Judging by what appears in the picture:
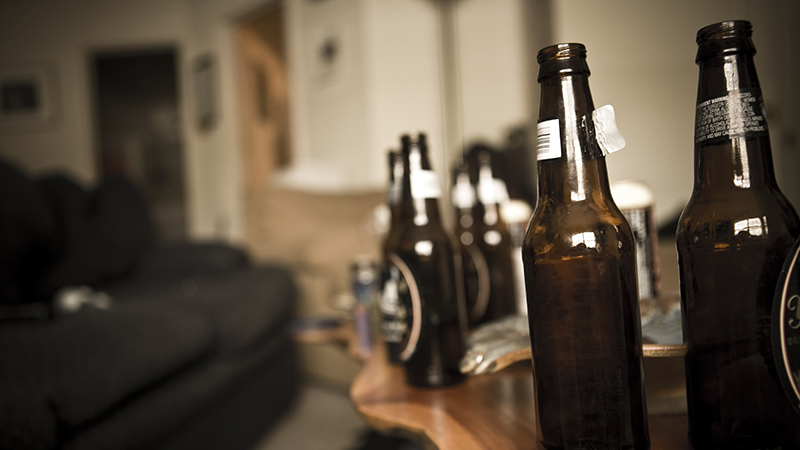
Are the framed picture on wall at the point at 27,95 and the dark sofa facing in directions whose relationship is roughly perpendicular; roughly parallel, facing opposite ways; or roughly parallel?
roughly parallel

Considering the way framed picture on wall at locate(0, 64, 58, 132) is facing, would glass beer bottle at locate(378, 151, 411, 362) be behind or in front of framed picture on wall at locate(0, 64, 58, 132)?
in front

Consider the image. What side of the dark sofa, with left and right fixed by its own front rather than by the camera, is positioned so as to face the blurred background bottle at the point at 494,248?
front

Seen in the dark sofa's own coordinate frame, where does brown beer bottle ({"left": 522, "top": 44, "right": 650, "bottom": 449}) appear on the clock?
The brown beer bottle is roughly at 1 o'clock from the dark sofa.

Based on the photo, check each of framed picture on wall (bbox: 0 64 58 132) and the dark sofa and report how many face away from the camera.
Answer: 0

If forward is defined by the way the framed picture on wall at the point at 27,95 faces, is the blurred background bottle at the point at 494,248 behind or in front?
in front

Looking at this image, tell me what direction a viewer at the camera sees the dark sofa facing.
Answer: facing the viewer and to the right of the viewer

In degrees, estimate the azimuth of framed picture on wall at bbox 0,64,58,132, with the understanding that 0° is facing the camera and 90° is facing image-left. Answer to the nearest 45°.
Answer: approximately 315°

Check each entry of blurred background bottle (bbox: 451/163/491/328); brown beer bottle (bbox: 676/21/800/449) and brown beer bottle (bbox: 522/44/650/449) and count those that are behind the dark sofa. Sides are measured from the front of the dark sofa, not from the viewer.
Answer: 0

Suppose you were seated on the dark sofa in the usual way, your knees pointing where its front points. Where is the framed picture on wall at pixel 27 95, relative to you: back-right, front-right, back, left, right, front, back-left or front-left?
back-left
